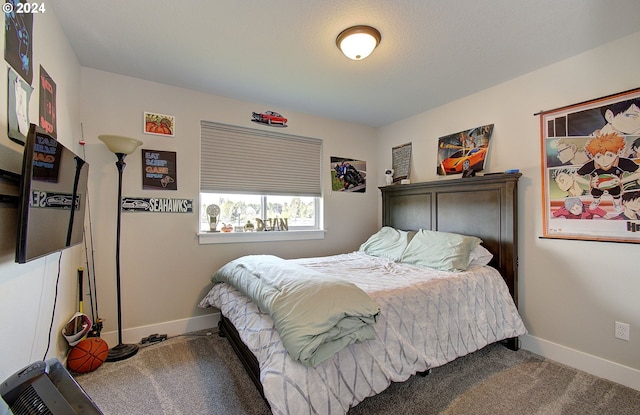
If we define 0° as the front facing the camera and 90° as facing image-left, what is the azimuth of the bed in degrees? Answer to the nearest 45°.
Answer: approximately 45°

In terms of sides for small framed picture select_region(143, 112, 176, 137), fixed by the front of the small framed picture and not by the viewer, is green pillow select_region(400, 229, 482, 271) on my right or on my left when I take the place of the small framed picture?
on my left

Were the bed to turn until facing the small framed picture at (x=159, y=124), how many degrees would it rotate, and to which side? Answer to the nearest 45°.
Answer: approximately 45° to its right

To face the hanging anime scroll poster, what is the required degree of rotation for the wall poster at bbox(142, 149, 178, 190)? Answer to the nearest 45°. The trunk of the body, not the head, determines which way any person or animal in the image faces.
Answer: approximately 45° to its left

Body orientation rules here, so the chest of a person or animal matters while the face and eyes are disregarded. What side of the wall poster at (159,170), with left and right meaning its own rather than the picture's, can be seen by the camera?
front

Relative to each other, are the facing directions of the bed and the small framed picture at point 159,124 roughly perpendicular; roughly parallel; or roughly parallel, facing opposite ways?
roughly perpendicular

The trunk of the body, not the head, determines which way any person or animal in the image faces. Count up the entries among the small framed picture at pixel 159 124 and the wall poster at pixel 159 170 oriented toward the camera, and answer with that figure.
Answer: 2

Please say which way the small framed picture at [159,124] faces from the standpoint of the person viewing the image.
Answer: facing the viewer

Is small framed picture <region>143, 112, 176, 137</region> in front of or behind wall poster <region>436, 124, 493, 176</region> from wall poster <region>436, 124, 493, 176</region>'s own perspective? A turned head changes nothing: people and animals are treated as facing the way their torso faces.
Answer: in front
